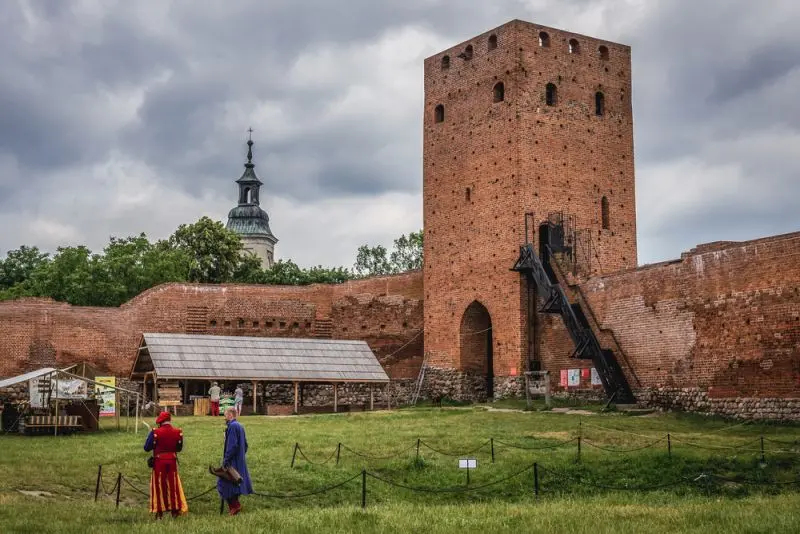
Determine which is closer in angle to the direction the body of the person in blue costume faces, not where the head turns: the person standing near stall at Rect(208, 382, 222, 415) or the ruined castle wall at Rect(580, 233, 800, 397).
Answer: the person standing near stall

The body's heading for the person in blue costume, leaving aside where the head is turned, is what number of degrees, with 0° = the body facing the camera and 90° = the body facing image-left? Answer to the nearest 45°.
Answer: approximately 90°

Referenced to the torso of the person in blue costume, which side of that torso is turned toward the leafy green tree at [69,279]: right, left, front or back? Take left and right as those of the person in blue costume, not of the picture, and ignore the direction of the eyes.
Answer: right

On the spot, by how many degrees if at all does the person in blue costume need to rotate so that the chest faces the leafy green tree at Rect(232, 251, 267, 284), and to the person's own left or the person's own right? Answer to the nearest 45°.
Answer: approximately 90° to the person's own right

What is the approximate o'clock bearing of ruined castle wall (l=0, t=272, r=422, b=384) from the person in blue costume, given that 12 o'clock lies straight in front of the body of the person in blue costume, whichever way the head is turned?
The ruined castle wall is roughly at 3 o'clock from the person in blue costume.

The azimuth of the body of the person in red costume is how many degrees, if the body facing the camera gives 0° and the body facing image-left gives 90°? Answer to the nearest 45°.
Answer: approximately 180°

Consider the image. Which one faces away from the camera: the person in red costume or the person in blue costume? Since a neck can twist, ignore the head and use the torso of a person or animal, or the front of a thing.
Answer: the person in red costume

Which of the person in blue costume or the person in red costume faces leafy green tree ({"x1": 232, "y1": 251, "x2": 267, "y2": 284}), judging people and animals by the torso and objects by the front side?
the person in red costume

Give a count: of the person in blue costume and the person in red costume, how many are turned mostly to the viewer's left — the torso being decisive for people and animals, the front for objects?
1

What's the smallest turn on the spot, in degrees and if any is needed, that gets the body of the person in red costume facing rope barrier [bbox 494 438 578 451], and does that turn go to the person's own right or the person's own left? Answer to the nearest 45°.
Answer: approximately 45° to the person's own right

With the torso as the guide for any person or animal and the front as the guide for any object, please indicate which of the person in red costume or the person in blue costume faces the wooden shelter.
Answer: the person in red costume
